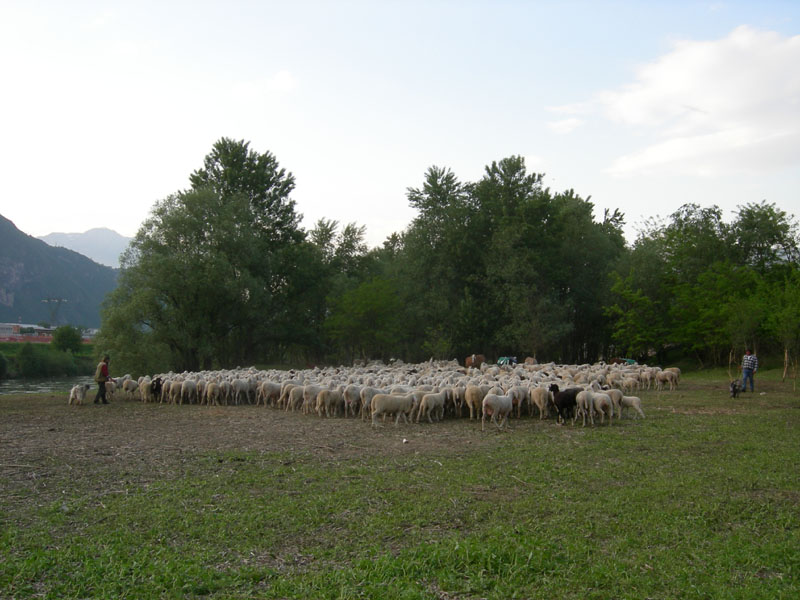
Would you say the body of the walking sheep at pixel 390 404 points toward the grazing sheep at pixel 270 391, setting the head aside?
no

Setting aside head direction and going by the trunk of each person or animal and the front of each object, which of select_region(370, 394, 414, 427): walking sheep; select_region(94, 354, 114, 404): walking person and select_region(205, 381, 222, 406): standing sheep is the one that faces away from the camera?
select_region(205, 381, 222, 406): standing sheep

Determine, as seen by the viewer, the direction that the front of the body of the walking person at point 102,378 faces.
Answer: to the viewer's right

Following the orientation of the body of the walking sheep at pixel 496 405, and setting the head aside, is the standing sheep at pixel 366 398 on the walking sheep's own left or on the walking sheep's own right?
on the walking sheep's own left

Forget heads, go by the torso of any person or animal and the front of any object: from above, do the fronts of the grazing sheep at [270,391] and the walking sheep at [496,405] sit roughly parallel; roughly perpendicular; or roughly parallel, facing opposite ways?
roughly parallel

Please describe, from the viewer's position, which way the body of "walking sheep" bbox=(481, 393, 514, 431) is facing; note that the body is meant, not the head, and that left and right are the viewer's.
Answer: facing away from the viewer and to the right of the viewer

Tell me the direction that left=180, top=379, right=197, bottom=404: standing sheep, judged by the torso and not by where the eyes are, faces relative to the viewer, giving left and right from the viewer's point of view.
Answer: facing away from the viewer

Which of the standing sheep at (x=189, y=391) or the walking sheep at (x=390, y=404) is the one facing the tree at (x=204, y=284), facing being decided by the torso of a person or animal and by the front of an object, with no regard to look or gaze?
the standing sheep at (x=189, y=391)

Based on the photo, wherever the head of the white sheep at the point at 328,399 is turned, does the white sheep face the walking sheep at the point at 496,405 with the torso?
no

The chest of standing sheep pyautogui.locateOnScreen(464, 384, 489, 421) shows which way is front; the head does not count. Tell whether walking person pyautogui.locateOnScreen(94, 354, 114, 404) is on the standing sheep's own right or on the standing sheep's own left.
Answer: on the standing sheep's own left

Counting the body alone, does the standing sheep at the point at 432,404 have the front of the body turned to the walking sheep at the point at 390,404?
no

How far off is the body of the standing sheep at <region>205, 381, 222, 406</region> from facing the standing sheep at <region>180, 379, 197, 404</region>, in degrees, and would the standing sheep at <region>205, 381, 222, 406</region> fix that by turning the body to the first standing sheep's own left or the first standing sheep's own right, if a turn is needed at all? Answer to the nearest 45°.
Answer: approximately 45° to the first standing sheep's own left

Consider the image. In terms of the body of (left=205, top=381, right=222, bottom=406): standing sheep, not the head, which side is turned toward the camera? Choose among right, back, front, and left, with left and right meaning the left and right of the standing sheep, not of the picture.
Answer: back

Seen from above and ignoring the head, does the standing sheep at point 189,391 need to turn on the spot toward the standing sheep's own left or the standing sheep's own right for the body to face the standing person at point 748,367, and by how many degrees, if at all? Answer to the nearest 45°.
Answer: approximately 90° to the standing sheep's own right

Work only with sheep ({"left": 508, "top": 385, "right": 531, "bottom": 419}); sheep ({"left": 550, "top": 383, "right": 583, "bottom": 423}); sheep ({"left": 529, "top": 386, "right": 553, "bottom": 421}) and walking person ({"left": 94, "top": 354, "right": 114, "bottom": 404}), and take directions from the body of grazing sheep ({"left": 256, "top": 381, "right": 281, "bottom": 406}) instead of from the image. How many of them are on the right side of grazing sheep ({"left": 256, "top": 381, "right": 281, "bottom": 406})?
3

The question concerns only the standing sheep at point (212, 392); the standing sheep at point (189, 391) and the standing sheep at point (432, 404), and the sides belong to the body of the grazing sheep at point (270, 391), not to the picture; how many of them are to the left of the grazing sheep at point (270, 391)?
2

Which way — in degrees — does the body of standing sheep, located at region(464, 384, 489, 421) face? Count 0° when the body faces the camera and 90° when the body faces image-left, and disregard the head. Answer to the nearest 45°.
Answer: approximately 225°
